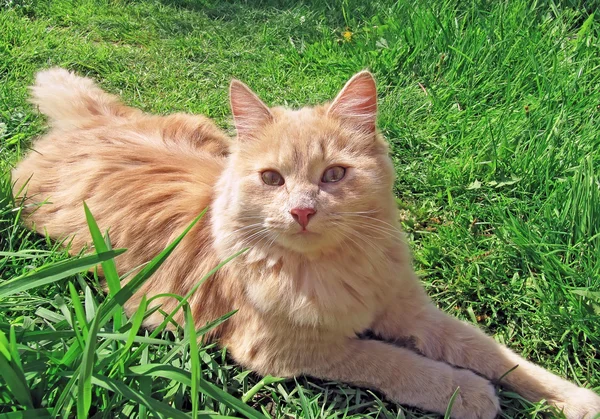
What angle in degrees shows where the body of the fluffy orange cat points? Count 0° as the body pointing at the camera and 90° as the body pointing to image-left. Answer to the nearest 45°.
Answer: approximately 315°

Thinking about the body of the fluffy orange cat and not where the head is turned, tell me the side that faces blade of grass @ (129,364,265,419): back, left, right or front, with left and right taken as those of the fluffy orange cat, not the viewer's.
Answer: right

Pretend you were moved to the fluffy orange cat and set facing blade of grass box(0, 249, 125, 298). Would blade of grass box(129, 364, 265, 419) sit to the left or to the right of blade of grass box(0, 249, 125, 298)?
left
